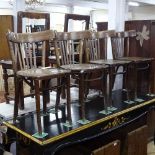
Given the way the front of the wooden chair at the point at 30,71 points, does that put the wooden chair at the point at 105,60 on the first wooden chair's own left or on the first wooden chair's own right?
on the first wooden chair's own left

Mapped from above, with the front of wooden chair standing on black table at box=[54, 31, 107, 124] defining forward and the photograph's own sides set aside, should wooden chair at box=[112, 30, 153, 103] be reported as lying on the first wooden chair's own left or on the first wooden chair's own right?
on the first wooden chair's own left

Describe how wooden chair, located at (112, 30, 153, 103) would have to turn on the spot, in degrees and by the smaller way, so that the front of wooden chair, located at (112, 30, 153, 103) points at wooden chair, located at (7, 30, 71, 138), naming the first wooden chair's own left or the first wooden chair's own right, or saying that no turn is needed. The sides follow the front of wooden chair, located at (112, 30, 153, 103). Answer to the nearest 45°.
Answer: approximately 90° to the first wooden chair's own right

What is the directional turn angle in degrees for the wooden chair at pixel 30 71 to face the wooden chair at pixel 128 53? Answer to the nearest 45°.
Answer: approximately 90° to its left
